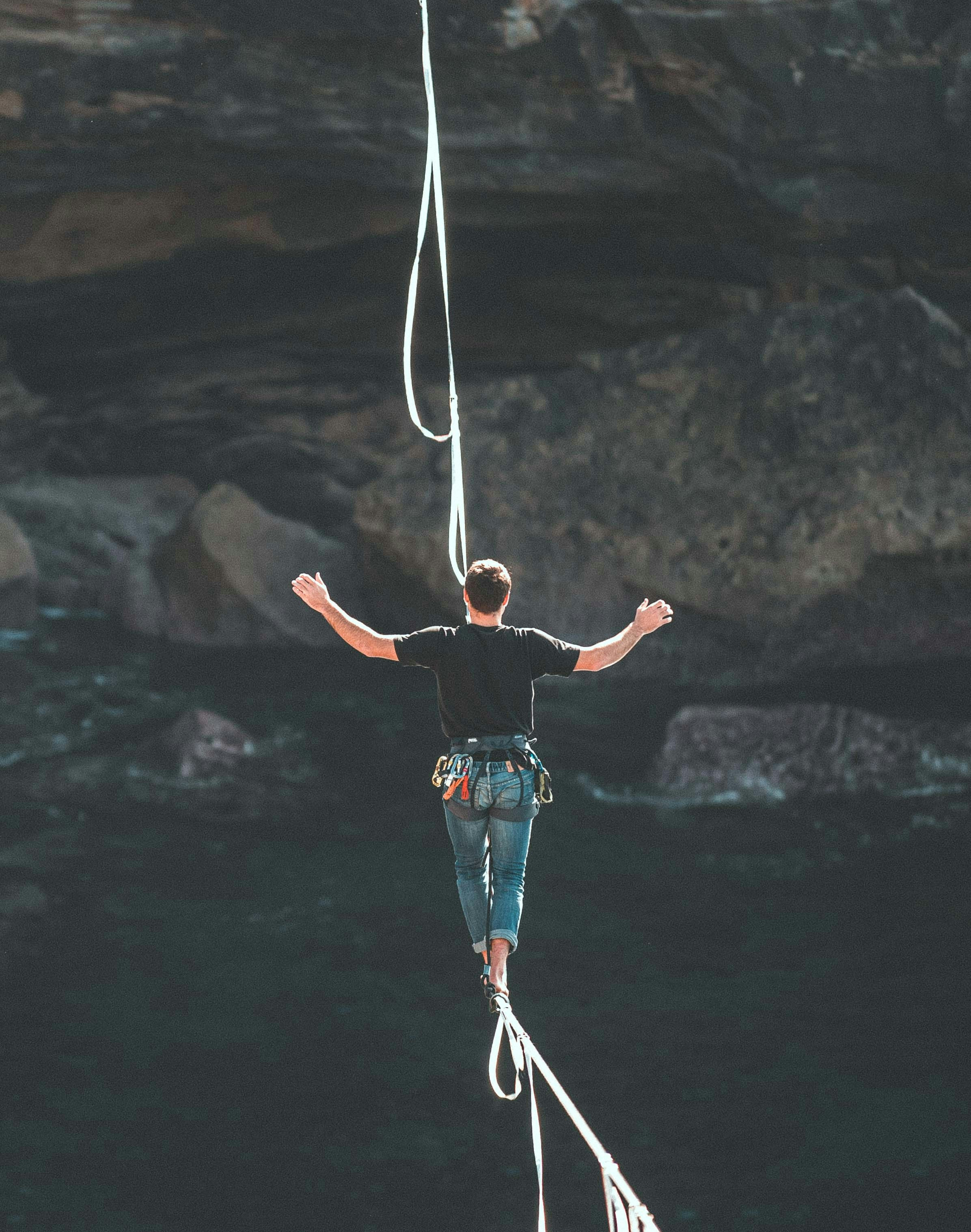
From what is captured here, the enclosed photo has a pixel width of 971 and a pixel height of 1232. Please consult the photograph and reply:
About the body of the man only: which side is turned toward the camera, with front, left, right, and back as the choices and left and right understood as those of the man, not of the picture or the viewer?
back

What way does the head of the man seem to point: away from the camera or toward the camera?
away from the camera

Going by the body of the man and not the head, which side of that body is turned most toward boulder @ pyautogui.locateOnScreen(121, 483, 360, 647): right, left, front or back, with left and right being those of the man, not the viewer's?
front
